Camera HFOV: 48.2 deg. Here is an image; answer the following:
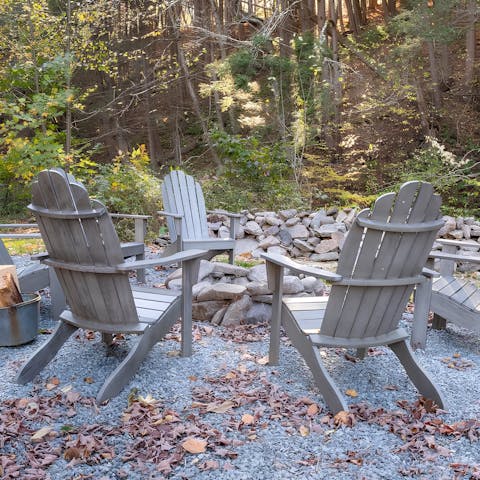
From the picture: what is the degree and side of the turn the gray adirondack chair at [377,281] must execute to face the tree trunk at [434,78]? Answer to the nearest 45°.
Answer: approximately 45° to its right

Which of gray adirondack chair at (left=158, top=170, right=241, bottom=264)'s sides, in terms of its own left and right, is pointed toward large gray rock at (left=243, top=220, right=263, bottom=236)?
left

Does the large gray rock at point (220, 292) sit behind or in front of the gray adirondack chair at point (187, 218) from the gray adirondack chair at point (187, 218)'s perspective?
in front

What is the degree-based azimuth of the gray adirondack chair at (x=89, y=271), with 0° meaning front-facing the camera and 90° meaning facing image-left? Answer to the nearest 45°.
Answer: approximately 225°

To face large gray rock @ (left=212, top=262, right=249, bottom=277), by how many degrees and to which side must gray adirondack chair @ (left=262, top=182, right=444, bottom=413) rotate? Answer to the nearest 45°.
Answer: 0° — it already faces it

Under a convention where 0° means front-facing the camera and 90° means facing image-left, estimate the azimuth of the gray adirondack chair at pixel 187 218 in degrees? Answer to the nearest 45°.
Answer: approximately 315°

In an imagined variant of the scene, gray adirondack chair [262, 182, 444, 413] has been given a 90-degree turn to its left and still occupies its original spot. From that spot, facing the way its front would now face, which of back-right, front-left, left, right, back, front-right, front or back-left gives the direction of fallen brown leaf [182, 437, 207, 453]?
front

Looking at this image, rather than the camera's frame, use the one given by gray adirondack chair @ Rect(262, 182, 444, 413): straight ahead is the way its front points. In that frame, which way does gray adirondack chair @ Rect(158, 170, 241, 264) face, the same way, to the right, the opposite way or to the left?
the opposite way

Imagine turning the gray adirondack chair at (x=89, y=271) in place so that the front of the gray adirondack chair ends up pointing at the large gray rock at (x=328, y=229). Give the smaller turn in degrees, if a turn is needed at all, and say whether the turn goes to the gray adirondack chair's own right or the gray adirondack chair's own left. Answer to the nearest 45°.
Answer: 0° — it already faces it

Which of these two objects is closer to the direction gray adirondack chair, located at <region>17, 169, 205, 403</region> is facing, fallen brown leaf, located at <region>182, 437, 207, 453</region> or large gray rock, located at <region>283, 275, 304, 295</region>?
the large gray rock

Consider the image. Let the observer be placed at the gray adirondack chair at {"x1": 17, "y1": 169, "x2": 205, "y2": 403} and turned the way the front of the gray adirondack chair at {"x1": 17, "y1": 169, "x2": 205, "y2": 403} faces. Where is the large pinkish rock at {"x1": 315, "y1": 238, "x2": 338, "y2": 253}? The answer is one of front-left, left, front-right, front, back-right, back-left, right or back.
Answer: front

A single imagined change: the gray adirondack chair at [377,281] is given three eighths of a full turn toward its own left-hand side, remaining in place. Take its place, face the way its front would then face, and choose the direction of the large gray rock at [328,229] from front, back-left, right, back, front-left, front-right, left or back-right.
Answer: back

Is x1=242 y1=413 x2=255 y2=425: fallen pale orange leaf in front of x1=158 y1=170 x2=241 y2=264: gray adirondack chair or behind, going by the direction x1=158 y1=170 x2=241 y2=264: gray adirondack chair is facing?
in front

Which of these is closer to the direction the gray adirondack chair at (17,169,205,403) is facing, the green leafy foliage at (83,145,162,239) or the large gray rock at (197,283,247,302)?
the large gray rock

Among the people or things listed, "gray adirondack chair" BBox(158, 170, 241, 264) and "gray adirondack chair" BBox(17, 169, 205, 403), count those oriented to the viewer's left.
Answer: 0

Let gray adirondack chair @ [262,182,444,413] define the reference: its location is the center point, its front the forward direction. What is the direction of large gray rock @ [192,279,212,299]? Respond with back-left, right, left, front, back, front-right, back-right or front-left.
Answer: front

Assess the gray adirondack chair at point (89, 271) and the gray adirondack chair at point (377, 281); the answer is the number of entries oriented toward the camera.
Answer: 0

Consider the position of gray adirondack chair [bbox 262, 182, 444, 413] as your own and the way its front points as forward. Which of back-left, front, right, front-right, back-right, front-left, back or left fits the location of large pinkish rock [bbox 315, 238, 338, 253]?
front-right

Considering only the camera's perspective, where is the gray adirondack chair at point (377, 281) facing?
facing away from the viewer and to the left of the viewer

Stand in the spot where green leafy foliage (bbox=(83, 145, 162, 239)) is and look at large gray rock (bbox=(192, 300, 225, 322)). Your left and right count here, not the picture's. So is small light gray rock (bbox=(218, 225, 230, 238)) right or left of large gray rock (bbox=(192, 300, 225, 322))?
left
